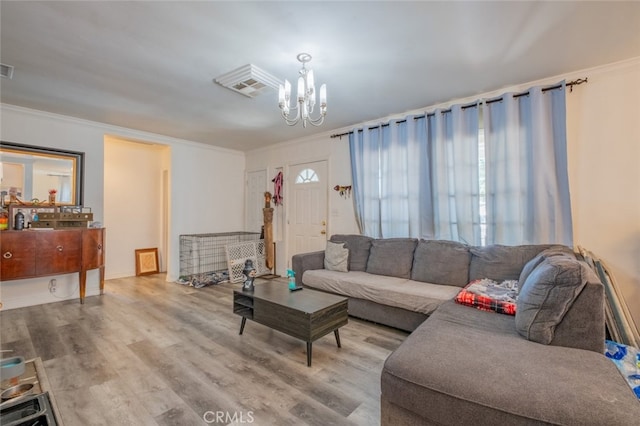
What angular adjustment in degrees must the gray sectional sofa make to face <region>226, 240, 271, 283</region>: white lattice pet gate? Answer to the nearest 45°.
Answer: approximately 90° to its right

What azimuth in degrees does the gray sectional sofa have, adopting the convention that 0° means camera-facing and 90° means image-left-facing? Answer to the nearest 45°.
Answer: approximately 45°
